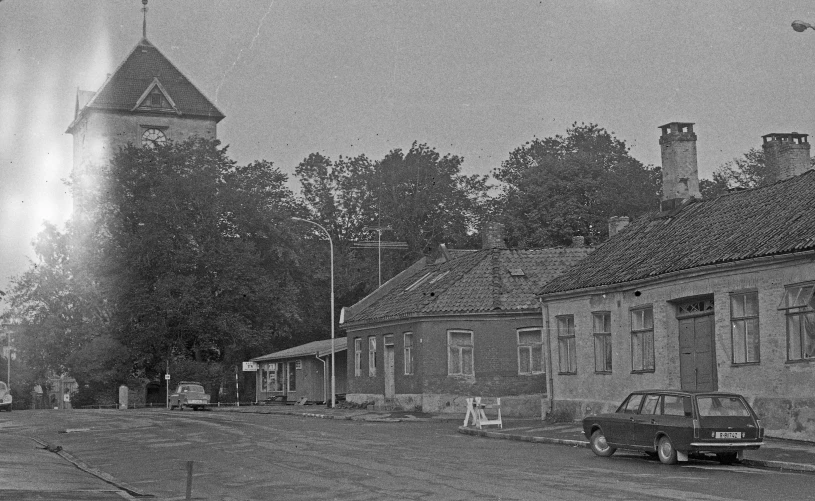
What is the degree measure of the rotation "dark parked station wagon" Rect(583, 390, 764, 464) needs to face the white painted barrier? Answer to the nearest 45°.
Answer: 0° — it already faces it

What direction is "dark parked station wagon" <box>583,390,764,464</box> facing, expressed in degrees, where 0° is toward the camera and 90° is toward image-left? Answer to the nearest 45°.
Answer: approximately 135°
